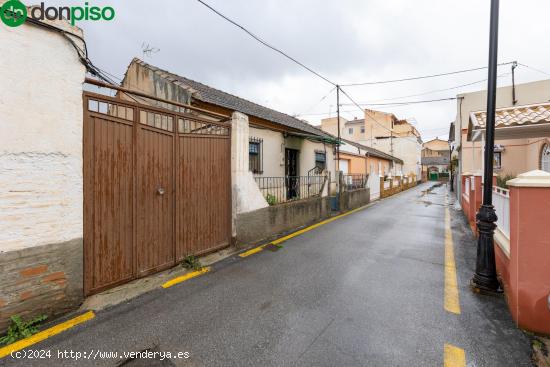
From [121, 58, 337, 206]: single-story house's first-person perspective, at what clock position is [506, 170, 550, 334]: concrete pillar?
The concrete pillar is roughly at 1 o'clock from the single-story house.

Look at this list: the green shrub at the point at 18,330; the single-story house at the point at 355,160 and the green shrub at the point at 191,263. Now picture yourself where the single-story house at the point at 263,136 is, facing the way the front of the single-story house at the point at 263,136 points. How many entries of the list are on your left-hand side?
1

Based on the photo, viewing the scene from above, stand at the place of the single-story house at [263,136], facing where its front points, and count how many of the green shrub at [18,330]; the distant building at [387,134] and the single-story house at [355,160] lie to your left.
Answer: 2

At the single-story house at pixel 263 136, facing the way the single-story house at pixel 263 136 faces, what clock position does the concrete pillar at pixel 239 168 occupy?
The concrete pillar is roughly at 2 o'clock from the single-story house.

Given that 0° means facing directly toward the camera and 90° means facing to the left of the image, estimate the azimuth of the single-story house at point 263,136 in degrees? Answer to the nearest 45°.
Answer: approximately 315°

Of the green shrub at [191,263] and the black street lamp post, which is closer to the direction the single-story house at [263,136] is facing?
the black street lamp post

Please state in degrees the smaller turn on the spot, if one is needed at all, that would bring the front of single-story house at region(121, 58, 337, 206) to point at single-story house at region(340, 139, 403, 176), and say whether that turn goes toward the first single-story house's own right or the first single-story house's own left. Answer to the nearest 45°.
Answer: approximately 90° to the first single-story house's own left

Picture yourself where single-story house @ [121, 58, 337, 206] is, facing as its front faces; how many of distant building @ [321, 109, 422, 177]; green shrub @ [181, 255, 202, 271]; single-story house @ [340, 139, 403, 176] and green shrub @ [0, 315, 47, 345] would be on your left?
2

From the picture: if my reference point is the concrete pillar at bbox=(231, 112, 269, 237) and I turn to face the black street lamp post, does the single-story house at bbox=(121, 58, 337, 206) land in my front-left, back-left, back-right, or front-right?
back-left

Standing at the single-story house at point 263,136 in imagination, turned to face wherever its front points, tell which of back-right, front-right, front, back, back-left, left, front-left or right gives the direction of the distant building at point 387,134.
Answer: left

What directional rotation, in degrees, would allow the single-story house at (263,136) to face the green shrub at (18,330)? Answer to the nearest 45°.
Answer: approximately 90° to its right
